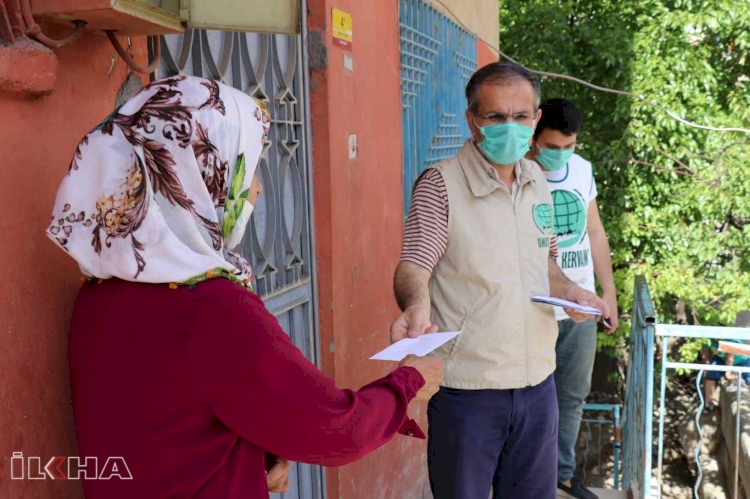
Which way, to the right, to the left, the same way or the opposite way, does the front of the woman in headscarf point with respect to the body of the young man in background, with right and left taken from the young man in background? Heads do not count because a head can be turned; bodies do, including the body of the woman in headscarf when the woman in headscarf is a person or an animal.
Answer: the opposite way

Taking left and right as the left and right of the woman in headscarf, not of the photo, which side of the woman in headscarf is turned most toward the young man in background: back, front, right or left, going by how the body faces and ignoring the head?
front

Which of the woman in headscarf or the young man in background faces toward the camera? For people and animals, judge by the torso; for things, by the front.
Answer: the young man in background

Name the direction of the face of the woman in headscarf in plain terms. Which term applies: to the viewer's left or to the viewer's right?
to the viewer's right

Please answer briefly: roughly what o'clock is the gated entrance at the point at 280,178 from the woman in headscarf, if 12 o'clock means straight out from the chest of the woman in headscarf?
The gated entrance is roughly at 11 o'clock from the woman in headscarf.

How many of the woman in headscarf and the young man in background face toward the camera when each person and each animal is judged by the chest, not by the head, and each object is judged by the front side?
1

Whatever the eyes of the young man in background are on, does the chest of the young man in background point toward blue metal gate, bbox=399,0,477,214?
no

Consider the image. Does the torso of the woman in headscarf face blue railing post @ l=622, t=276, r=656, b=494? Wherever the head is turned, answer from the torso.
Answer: yes

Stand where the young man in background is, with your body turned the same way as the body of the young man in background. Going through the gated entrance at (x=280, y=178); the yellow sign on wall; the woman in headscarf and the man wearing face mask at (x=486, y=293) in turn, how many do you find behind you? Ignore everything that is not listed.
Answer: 0

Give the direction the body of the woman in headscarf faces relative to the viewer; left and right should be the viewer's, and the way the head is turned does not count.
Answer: facing away from the viewer and to the right of the viewer

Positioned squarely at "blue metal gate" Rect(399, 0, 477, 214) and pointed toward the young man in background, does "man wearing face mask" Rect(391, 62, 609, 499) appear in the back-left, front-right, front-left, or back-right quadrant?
front-right

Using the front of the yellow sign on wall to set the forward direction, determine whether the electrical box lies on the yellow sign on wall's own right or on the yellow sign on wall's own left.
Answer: on the yellow sign on wall's own right

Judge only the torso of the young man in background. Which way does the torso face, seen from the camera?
toward the camera

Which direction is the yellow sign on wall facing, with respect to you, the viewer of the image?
facing the viewer and to the right of the viewer
